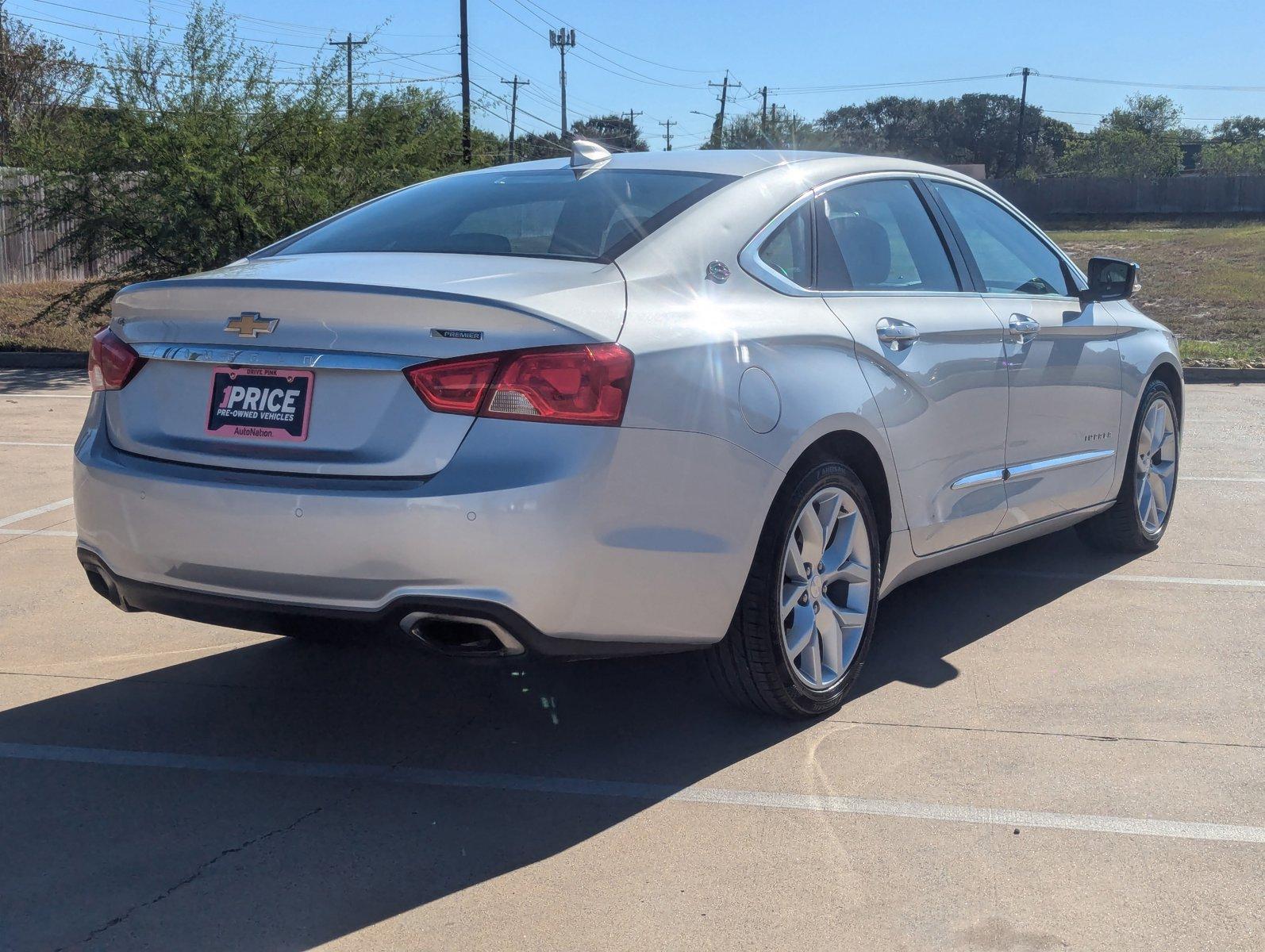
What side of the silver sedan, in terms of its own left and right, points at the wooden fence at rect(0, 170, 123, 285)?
left

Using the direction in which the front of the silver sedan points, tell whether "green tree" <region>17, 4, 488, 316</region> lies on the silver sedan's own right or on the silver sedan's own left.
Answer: on the silver sedan's own left

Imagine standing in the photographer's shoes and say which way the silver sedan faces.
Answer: facing away from the viewer and to the right of the viewer

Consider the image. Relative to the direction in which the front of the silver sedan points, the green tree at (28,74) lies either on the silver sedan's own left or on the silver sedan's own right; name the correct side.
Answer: on the silver sedan's own left
